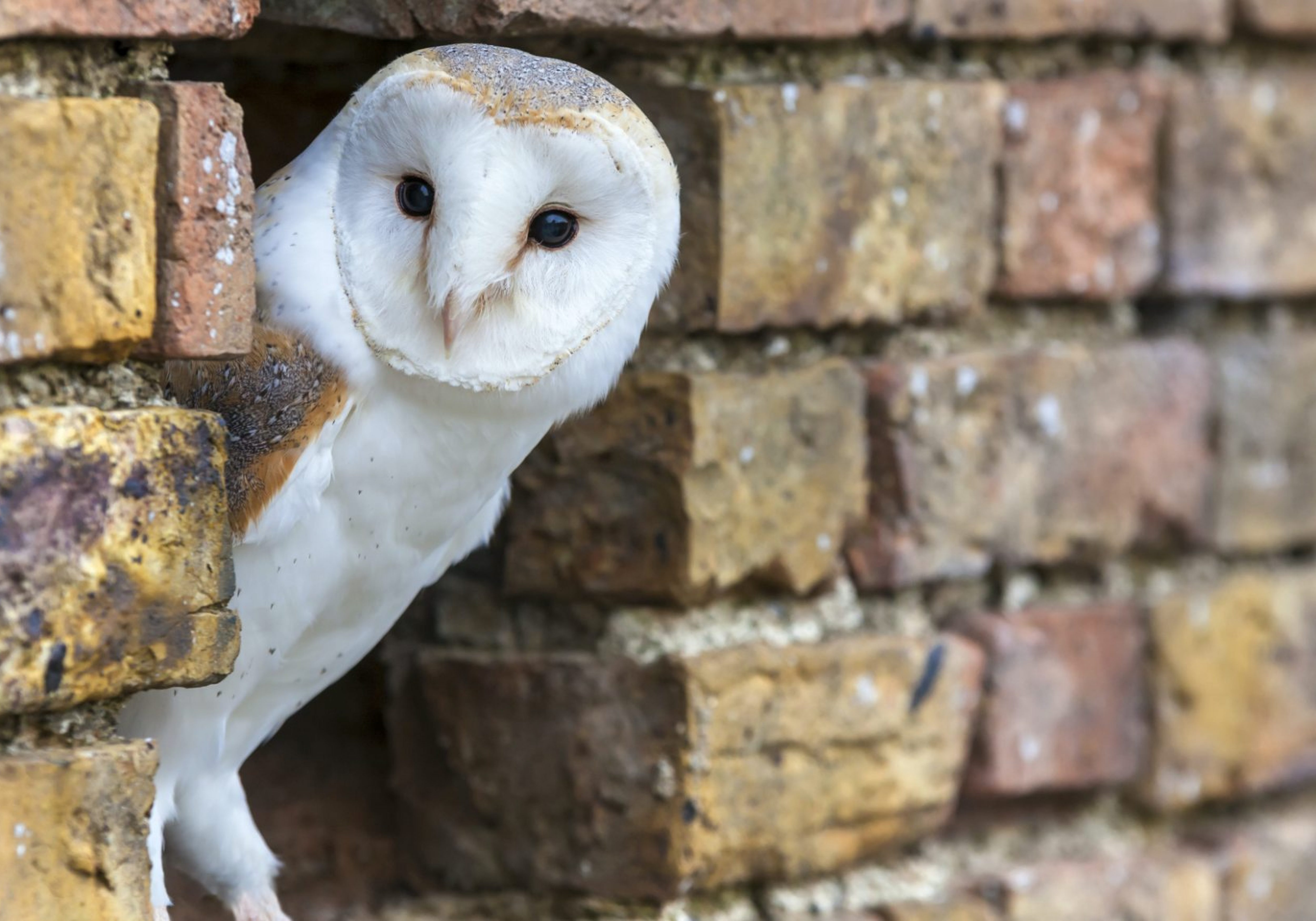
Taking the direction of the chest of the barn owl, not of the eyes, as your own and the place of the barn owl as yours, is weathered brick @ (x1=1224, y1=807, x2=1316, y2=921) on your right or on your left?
on your left

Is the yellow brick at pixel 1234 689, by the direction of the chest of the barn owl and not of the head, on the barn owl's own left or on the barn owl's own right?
on the barn owl's own left

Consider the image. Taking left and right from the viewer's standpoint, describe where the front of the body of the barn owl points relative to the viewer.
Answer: facing the viewer and to the right of the viewer

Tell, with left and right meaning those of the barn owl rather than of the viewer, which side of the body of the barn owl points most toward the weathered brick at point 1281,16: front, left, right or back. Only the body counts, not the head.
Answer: left

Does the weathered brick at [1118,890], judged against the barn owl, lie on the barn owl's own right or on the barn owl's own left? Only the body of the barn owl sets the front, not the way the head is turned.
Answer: on the barn owl's own left

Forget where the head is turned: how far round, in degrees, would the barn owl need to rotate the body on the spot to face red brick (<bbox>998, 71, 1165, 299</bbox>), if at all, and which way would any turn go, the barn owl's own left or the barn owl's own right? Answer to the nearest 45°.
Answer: approximately 90° to the barn owl's own left
